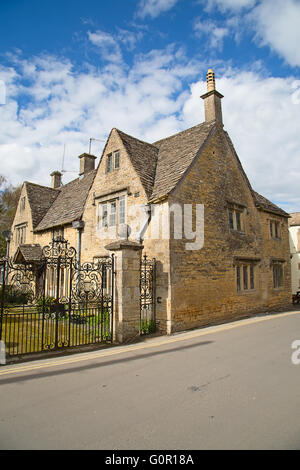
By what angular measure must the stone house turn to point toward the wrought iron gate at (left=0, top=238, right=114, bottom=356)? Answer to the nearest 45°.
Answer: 0° — it already faces it

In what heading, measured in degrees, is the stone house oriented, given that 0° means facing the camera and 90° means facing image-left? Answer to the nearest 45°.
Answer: approximately 45°
